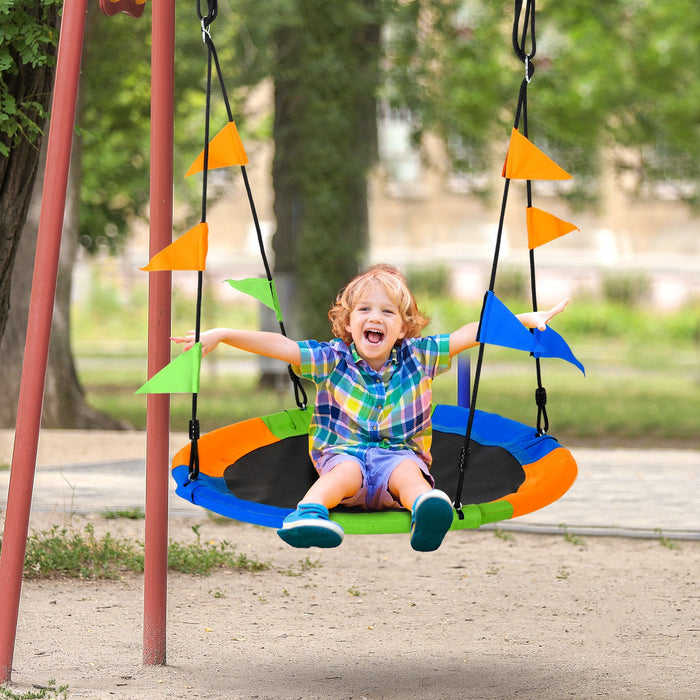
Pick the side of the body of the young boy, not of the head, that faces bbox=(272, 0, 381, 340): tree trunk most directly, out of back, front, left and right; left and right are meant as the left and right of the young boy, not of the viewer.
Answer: back

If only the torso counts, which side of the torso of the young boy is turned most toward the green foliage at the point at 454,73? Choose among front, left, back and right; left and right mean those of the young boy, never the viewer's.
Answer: back

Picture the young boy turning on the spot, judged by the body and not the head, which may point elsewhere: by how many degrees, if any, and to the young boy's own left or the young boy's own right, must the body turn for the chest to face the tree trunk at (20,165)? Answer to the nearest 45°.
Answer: approximately 135° to the young boy's own right

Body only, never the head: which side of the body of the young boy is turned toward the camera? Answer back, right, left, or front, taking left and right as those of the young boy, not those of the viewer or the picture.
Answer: front

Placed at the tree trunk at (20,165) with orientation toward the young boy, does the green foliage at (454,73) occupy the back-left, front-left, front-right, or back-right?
back-left

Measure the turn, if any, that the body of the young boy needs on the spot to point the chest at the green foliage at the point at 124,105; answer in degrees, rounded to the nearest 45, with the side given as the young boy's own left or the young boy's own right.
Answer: approximately 180°

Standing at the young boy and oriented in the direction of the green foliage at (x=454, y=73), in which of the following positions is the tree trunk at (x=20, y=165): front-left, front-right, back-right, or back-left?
front-left

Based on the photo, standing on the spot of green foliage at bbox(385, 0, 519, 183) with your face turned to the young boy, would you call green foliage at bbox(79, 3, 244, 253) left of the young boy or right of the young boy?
right
